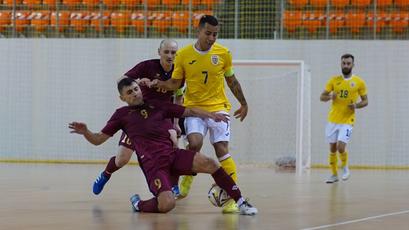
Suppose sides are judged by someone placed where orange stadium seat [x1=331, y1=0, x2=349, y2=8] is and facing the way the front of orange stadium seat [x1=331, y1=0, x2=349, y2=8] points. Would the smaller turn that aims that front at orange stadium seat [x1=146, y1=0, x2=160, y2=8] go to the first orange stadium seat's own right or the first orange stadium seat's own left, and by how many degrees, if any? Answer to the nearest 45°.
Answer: approximately 90° to the first orange stadium seat's own right

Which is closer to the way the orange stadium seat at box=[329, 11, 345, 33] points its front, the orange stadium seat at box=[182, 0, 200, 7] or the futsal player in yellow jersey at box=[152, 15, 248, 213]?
the futsal player in yellow jersey

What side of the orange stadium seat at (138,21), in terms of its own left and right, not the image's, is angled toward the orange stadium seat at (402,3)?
left

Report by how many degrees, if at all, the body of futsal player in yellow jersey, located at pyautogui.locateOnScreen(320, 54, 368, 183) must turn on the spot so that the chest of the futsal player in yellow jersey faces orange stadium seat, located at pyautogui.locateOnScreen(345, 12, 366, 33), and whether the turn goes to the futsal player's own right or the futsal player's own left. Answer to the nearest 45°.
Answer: approximately 180°

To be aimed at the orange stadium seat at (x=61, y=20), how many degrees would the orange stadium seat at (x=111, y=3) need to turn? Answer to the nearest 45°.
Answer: approximately 90° to its right

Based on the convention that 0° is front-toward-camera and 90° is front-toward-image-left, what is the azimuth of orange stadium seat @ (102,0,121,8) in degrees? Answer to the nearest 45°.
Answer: approximately 0°

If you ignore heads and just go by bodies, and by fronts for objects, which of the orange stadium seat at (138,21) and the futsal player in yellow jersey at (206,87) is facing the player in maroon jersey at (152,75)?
the orange stadium seat

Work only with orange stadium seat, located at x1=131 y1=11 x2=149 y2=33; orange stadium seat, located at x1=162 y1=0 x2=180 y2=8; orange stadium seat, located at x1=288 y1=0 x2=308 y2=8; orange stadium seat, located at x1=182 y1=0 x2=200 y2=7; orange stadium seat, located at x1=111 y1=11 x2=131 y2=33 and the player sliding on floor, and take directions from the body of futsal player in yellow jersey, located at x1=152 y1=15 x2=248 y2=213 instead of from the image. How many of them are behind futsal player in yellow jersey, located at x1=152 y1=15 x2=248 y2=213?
5

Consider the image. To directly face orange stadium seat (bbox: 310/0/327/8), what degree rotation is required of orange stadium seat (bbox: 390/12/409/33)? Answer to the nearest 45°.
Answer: approximately 90° to its right
